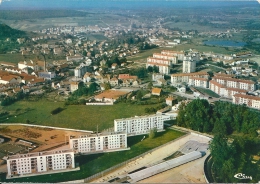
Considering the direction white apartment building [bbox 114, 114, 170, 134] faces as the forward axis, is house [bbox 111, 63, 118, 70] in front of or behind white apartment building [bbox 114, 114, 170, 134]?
behind

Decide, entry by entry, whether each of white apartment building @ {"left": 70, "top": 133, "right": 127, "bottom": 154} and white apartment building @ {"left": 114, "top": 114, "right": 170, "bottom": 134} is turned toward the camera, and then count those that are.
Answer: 2

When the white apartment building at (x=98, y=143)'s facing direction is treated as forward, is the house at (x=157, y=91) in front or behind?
behind

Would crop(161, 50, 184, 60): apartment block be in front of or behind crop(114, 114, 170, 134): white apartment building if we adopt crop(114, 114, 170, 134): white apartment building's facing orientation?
behind

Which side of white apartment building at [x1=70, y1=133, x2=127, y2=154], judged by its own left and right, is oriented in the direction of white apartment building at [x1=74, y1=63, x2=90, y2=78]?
back

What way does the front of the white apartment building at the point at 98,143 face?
toward the camera

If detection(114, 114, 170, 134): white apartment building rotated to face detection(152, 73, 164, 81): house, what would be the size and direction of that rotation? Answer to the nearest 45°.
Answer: approximately 180°

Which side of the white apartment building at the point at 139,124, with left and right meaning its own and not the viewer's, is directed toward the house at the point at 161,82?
back

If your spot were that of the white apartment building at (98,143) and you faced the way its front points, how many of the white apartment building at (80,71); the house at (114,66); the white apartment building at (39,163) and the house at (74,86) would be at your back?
3

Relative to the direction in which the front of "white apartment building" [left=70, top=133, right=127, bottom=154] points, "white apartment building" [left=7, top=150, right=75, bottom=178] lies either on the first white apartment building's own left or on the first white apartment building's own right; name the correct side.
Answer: on the first white apartment building's own right

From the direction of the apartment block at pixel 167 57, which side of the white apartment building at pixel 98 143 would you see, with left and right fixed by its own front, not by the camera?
back

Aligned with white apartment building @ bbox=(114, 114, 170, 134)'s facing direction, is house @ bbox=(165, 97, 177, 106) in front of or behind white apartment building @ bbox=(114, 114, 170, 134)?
behind

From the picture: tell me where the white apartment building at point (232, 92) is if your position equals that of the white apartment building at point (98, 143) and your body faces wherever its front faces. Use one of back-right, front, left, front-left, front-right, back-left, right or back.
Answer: back-left

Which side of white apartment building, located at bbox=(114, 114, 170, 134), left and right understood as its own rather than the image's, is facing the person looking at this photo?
front

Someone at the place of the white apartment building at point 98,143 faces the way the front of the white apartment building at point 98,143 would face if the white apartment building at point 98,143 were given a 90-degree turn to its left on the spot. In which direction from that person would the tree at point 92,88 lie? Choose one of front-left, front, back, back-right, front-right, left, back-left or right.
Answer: left

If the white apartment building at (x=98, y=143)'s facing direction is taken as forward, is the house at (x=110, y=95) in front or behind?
behind

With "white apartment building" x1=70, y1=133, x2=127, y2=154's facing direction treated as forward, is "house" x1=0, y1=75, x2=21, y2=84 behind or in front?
behind
